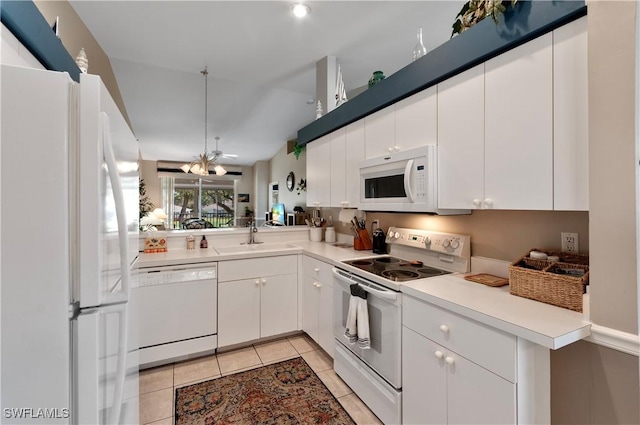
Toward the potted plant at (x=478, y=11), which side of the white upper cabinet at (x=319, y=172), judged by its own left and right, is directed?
left

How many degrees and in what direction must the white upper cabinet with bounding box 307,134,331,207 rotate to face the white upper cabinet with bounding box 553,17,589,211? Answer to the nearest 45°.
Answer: approximately 90° to its left

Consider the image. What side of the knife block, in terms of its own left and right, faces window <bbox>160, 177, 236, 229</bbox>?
right
